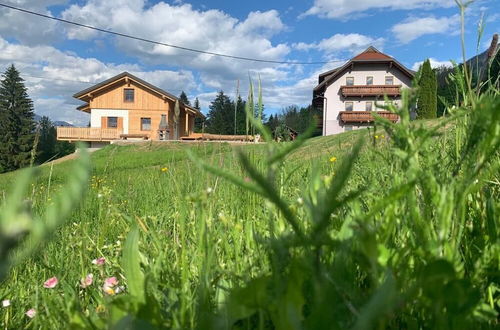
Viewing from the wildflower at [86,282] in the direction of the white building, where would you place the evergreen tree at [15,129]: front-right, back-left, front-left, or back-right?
front-left

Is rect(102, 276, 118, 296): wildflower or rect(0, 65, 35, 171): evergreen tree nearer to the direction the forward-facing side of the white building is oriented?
the wildflower

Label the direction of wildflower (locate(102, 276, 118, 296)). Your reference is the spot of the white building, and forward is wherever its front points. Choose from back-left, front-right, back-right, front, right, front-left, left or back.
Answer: front

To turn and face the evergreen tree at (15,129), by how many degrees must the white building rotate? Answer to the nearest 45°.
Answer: approximately 90° to its right

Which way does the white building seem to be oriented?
toward the camera

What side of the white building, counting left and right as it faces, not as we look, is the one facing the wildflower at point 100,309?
front

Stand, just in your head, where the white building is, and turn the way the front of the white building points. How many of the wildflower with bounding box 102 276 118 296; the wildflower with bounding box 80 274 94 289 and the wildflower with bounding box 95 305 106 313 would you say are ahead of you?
3

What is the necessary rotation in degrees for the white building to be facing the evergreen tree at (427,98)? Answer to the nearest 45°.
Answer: approximately 45° to its left

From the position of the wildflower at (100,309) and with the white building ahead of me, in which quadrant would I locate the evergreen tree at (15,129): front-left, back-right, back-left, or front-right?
front-left

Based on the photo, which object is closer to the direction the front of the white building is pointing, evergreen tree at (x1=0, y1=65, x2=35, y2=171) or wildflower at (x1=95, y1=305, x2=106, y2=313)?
the wildflower

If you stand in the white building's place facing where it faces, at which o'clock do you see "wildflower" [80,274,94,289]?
The wildflower is roughly at 12 o'clock from the white building.

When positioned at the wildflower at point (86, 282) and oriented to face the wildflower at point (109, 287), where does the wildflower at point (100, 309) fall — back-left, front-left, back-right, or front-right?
front-right

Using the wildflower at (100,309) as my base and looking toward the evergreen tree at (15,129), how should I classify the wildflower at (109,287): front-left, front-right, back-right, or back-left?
front-right

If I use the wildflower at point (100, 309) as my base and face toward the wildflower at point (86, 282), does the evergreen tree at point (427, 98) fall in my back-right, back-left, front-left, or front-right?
front-right
